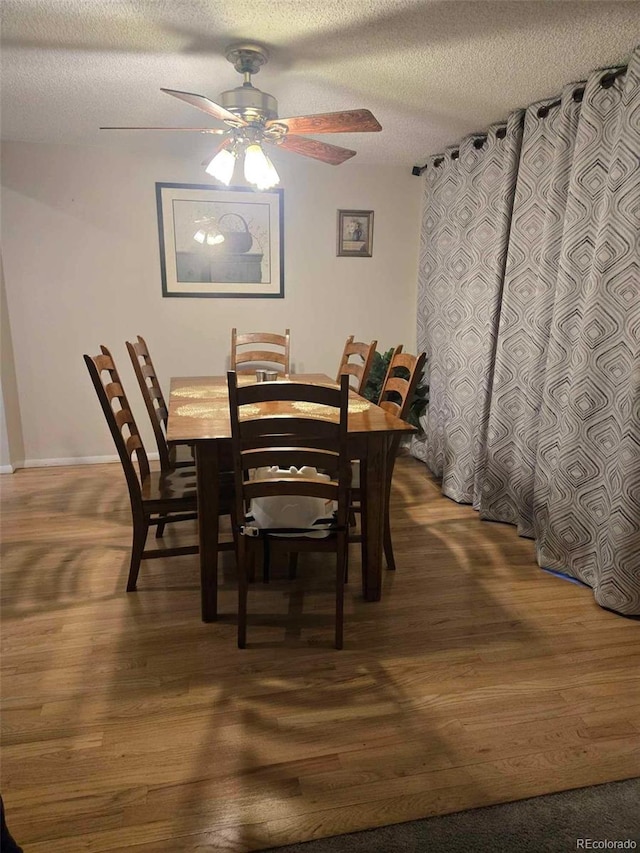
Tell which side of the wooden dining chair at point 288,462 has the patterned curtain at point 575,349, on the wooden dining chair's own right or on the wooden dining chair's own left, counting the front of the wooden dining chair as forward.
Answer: on the wooden dining chair's own right

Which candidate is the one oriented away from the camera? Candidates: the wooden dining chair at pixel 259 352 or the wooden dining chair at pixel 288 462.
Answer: the wooden dining chair at pixel 288 462

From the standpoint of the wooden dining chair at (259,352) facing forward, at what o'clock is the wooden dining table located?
The wooden dining table is roughly at 12 o'clock from the wooden dining chair.

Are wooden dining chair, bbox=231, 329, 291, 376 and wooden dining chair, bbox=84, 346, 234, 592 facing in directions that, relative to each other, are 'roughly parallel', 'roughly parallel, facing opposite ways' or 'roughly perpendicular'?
roughly perpendicular

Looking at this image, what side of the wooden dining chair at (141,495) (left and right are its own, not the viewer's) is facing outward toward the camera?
right

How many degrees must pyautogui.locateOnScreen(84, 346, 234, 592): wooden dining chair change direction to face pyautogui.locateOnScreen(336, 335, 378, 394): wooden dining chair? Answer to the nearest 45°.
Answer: approximately 45° to its left

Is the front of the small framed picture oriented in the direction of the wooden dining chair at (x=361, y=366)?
yes

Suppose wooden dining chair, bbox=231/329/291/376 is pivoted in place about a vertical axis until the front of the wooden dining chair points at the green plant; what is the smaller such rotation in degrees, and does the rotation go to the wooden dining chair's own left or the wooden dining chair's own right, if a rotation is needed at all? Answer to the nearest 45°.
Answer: approximately 90° to the wooden dining chair's own left

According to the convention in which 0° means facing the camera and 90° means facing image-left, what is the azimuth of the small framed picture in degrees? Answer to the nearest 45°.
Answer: approximately 0°

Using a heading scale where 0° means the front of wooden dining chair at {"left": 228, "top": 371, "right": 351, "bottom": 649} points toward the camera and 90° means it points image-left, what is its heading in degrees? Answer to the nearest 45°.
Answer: approximately 180°

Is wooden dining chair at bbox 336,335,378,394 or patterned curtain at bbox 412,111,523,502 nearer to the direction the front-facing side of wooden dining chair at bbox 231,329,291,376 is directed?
the wooden dining chair

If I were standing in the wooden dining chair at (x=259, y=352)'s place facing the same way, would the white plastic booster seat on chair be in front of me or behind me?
in front

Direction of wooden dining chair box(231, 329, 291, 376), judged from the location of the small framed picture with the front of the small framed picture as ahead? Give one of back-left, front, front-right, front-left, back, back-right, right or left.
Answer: front-right
